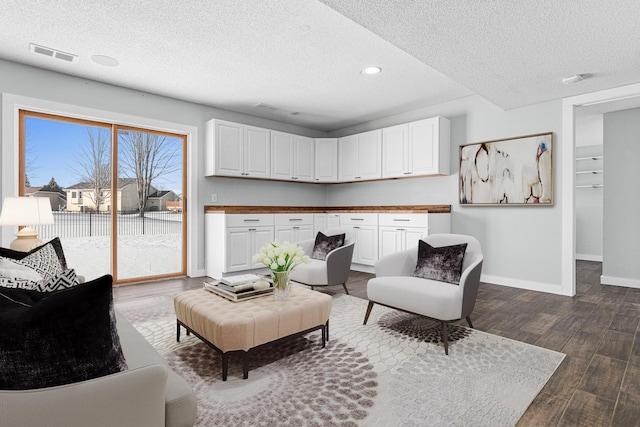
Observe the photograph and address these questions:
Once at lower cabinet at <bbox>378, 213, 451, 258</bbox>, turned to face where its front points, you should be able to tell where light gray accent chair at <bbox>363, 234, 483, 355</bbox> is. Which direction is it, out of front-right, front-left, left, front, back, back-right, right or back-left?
front-left

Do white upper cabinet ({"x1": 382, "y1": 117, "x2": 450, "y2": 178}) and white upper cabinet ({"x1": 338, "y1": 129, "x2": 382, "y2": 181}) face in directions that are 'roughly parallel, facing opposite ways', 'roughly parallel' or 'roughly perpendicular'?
roughly parallel

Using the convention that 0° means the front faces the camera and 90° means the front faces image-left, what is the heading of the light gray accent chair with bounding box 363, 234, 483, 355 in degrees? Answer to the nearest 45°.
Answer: approximately 45°

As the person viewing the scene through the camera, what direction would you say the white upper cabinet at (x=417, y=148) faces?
facing the viewer and to the left of the viewer

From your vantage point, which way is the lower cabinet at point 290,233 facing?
toward the camera

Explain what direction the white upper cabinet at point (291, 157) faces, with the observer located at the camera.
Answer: facing the viewer and to the right of the viewer

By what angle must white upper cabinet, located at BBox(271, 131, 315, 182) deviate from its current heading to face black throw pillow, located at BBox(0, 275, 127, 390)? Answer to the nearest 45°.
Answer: approximately 45° to its right

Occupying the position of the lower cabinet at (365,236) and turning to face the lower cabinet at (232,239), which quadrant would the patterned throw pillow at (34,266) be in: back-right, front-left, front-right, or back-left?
front-left

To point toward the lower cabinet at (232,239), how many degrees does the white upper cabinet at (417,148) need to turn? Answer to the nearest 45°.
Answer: approximately 45° to its right

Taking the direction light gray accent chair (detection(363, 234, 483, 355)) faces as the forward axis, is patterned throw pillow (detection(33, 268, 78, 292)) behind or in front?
in front

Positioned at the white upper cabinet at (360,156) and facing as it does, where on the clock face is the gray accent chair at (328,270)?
The gray accent chair is roughly at 11 o'clock from the white upper cabinet.

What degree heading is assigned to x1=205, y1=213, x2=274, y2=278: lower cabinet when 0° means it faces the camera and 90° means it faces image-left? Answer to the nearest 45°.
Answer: approximately 315°

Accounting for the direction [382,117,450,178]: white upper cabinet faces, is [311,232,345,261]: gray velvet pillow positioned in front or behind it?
in front

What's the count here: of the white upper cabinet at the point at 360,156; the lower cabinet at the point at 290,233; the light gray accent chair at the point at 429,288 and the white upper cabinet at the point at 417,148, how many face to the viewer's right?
0
